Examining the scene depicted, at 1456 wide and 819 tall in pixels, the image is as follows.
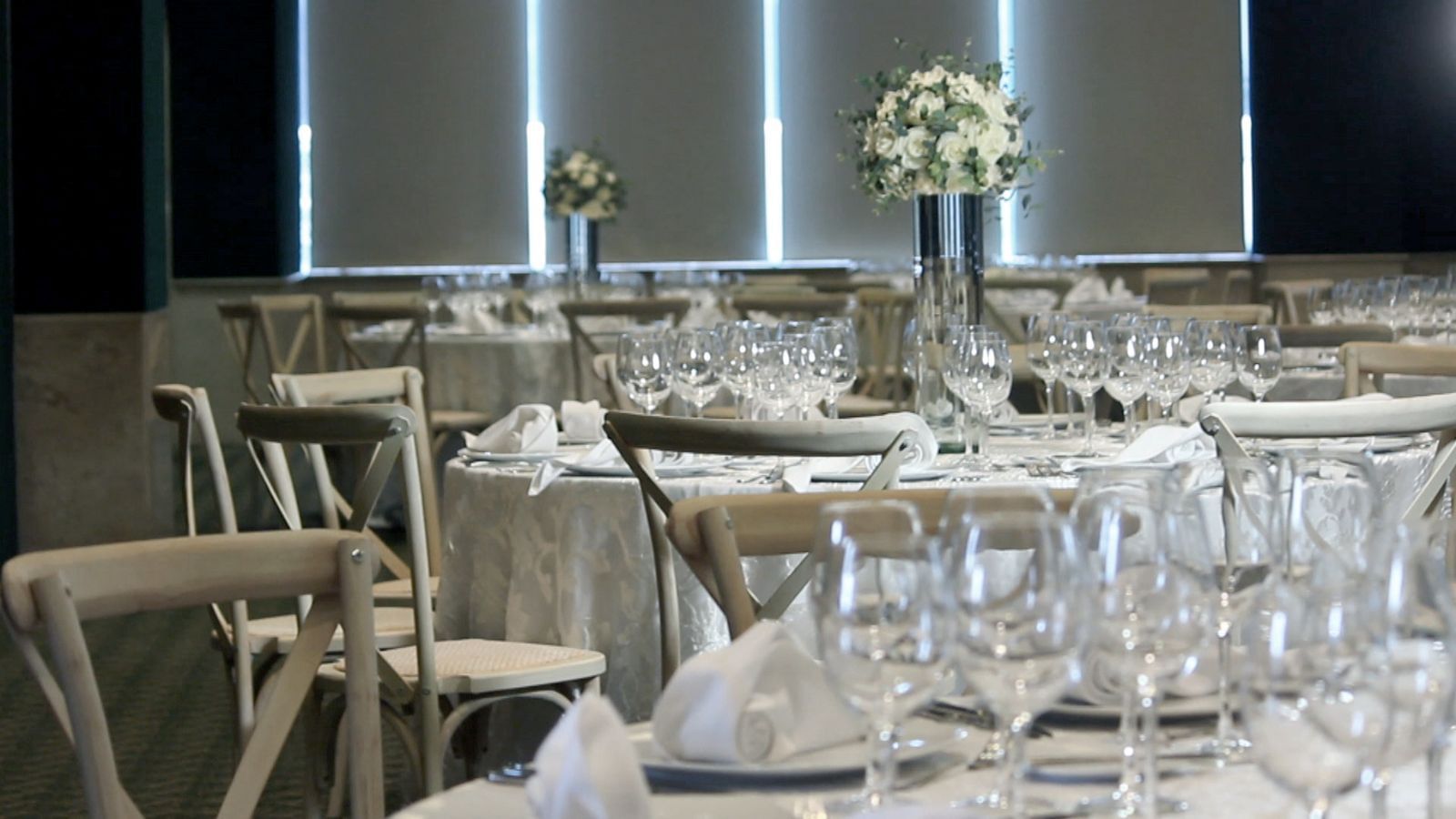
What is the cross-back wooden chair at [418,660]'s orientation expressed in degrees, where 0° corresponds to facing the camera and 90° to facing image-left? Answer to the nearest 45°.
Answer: approximately 225°

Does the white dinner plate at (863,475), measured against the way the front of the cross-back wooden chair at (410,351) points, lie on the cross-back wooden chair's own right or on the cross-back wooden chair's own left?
on the cross-back wooden chair's own right

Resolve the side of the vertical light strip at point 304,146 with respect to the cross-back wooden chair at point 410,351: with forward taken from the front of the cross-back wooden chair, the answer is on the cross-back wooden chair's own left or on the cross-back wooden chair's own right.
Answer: on the cross-back wooden chair's own left

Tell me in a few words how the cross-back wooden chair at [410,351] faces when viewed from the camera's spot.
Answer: facing away from the viewer and to the right of the viewer

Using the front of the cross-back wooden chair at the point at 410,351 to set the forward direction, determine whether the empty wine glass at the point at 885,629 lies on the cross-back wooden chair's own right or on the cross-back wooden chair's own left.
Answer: on the cross-back wooden chair's own right

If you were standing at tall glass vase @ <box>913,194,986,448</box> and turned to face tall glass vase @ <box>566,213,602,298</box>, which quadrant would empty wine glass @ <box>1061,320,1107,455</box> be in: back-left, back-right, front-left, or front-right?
back-right

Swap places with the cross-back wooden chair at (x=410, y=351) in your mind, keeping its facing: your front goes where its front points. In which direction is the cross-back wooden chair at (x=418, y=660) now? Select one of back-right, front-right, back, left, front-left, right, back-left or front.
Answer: back-right

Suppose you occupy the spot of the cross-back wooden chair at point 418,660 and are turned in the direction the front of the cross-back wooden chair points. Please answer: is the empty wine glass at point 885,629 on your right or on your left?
on your right

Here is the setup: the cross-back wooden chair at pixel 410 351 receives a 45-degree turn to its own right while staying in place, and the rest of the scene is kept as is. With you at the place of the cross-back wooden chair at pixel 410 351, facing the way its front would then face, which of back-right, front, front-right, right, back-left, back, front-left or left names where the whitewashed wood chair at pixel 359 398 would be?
right

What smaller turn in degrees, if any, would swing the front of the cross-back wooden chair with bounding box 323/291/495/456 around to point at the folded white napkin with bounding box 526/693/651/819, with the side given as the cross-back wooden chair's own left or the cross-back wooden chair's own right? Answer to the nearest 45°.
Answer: approximately 135° to the cross-back wooden chair's own right

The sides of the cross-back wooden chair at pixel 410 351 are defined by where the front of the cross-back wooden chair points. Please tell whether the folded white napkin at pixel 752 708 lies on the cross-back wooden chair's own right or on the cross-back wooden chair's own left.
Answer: on the cross-back wooden chair's own right
